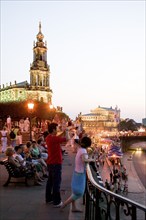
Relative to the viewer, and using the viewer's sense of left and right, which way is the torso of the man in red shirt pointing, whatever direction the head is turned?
facing away from the viewer and to the right of the viewer

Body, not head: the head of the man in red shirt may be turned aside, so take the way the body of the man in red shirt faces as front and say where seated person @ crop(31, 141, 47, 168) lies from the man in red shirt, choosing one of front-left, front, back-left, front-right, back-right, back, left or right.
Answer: front-left

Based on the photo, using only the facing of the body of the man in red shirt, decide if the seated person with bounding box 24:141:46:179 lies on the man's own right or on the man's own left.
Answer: on the man's own left
